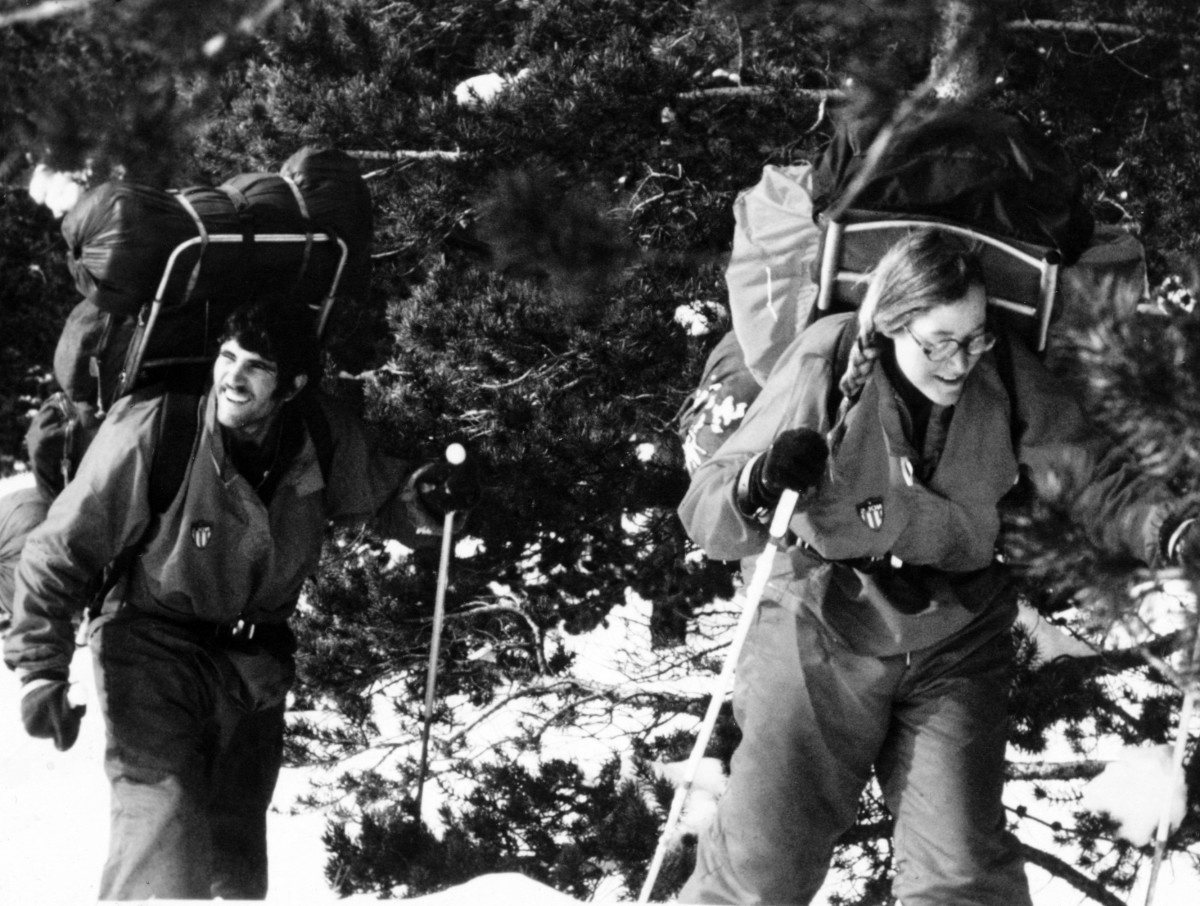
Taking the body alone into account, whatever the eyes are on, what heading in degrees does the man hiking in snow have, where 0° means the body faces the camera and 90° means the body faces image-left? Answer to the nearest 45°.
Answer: approximately 0°

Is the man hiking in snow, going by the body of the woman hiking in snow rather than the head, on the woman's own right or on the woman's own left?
on the woman's own right

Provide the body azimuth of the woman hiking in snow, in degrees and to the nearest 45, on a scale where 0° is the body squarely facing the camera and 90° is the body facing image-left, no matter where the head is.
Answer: approximately 0°

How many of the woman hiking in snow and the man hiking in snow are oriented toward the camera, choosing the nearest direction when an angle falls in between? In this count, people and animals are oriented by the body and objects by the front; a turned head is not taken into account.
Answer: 2

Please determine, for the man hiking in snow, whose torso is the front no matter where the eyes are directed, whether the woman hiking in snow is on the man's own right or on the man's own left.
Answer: on the man's own left
